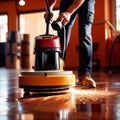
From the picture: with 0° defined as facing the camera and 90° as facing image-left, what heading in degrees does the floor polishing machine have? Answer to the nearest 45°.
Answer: approximately 0°
